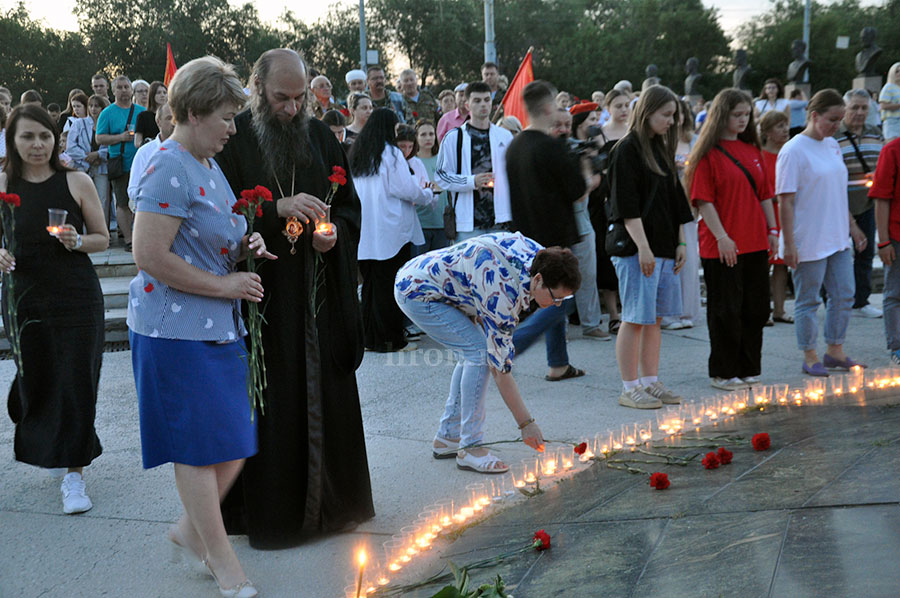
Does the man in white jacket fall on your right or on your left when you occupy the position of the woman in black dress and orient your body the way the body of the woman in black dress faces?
on your left

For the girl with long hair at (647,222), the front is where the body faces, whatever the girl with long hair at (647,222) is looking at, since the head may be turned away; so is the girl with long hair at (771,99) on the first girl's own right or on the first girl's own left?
on the first girl's own left

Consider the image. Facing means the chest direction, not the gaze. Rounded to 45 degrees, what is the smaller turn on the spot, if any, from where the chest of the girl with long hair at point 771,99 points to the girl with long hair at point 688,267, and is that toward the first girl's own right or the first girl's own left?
0° — they already face them
